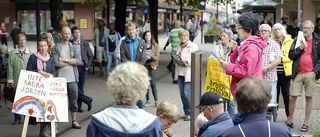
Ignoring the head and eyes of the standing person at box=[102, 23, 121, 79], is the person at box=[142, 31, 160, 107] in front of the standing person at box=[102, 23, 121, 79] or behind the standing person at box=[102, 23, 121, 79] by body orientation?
in front

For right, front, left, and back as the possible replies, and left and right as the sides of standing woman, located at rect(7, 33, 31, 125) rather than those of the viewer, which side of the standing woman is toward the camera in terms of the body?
front

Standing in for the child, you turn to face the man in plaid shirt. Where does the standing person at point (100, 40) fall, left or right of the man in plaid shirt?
left

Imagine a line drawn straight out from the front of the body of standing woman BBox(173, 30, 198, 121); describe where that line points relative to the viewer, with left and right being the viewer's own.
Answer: facing the viewer and to the left of the viewer

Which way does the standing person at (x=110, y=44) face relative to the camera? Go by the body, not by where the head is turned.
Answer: toward the camera

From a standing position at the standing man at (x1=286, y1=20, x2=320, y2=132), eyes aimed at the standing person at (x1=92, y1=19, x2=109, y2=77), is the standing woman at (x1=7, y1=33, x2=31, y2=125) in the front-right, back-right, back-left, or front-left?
front-left

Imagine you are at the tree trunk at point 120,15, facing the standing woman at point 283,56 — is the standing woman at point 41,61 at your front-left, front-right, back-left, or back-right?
front-right

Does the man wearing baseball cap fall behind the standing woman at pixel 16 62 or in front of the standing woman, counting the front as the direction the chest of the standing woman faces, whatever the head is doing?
in front

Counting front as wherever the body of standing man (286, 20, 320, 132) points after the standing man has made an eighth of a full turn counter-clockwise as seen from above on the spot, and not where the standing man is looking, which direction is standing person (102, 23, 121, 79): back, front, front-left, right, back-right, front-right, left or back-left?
back-right

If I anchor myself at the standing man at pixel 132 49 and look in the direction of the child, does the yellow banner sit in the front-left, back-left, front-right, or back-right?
front-left

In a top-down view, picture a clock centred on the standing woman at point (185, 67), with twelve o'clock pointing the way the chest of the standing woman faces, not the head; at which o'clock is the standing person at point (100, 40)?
The standing person is roughly at 4 o'clock from the standing woman.

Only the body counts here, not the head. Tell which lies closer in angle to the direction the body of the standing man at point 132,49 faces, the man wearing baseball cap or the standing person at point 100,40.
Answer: the man wearing baseball cap

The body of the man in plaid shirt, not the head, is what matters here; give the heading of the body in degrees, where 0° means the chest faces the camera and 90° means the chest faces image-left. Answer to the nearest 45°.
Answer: approximately 45°

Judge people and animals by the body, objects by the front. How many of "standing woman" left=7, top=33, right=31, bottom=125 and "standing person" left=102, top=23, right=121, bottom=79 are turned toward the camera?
2

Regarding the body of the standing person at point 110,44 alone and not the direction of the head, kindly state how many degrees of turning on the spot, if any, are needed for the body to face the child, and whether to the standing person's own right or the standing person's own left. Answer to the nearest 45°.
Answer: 0° — they already face them

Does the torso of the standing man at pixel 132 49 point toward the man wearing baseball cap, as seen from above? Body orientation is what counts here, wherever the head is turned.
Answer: yes

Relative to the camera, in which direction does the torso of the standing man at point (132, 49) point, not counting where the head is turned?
toward the camera
